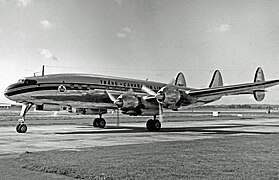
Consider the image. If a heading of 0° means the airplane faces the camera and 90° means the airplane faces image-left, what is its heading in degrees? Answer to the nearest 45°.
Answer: approximately 45°
